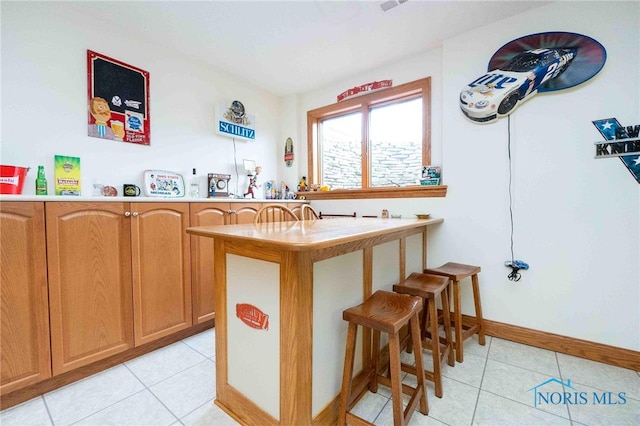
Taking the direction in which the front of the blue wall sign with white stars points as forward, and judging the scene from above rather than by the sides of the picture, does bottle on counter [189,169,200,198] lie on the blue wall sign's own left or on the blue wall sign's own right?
on the blue wall sign's own right

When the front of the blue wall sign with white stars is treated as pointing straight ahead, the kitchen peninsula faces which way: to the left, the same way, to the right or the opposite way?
to the left

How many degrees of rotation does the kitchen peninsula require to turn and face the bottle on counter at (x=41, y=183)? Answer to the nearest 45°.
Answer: approximately 135° to its right

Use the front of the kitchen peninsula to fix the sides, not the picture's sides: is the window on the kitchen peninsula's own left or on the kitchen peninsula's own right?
on the kitchen peninsula's own left

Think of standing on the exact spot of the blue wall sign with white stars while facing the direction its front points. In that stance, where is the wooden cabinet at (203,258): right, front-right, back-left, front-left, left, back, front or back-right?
front-right

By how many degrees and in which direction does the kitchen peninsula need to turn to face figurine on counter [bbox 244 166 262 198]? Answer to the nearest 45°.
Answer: approximately 135° to its left

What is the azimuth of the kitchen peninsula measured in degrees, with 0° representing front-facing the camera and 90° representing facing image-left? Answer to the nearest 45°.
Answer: approximately 315°

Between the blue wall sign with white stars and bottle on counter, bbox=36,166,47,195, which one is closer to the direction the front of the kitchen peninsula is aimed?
the blue wall sign with white stars
